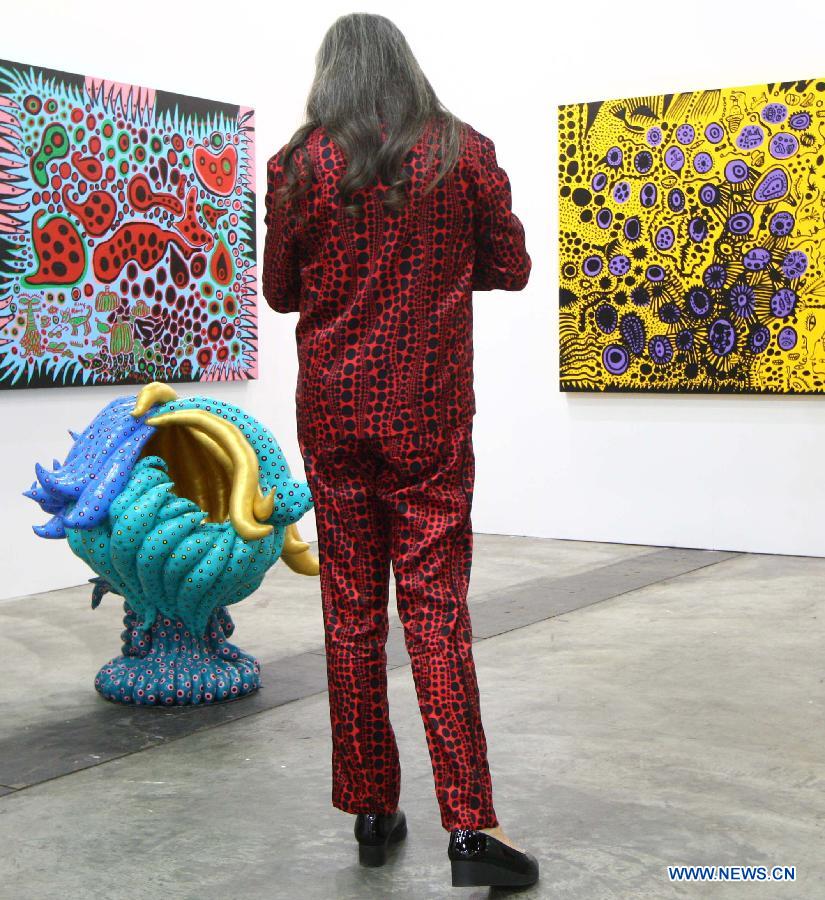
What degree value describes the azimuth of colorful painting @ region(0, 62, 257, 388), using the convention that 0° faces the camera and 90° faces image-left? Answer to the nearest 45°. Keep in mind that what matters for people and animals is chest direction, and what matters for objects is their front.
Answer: approximately 315°

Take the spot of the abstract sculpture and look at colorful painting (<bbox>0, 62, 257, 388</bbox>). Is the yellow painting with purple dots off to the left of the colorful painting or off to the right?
right

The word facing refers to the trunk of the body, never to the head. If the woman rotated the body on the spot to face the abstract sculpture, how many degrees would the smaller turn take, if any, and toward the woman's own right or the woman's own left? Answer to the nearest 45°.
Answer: approximately 45° to the woman's own left

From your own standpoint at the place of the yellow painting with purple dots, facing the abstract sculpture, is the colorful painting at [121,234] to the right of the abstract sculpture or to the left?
right

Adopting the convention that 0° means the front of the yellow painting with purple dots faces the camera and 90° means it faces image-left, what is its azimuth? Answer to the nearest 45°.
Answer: approximately 45°

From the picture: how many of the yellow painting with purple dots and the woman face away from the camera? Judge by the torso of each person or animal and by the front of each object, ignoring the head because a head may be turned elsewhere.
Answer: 1

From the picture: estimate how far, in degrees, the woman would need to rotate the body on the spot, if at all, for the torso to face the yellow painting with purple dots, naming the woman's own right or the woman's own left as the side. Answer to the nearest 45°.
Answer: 0° — they already face it

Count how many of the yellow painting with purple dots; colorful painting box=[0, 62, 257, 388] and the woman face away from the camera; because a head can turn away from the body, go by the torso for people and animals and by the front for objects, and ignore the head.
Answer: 1

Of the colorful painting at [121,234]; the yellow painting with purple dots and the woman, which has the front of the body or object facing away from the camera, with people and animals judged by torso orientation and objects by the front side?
the woman

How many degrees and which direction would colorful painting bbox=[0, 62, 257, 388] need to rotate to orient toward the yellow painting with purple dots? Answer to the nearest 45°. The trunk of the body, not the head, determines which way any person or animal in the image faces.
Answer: approximately 45° to its left

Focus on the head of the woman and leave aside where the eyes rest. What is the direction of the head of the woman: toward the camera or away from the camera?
away from the camera

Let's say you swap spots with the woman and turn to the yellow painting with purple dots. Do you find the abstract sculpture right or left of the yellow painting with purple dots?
left

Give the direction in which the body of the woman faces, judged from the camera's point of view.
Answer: away from the camera
